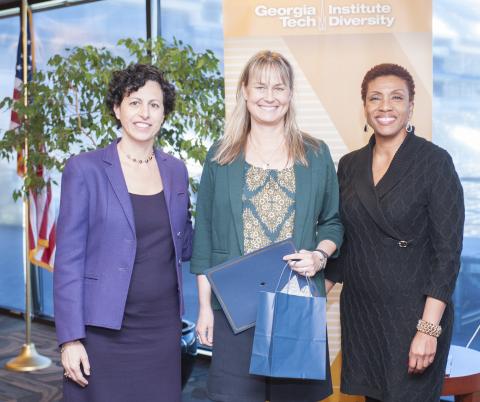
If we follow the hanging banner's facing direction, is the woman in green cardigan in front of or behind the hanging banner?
in front

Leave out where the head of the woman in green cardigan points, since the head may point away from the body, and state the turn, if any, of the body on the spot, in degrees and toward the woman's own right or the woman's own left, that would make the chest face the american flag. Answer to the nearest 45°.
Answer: approximately 135° to the woman's own right

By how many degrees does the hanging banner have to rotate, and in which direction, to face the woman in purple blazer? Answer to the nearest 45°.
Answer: approximately 45° to its right

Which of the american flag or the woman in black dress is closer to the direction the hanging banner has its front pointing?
the woman in black dress

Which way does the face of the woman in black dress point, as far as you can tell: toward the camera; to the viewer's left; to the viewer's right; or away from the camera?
toward the camera

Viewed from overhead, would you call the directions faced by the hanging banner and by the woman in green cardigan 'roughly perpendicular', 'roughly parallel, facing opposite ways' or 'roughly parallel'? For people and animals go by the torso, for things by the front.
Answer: roughly parallel

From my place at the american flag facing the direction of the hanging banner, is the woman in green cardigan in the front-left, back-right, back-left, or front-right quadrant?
front-right

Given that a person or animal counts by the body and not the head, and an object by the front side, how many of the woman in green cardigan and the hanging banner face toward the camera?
2

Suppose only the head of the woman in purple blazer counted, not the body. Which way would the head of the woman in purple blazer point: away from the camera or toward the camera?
toward the camera

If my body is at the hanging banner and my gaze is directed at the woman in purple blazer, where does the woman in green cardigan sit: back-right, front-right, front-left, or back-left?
front-left

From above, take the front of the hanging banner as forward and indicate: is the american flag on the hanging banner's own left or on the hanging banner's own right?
on the hanging banner's own right

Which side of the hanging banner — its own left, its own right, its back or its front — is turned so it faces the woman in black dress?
front

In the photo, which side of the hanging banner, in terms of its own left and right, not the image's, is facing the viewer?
front

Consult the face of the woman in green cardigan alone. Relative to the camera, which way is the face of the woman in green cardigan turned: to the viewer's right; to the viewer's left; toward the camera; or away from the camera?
toward the camera

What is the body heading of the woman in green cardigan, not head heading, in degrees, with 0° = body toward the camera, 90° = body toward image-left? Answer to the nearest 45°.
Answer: approximately 0°
